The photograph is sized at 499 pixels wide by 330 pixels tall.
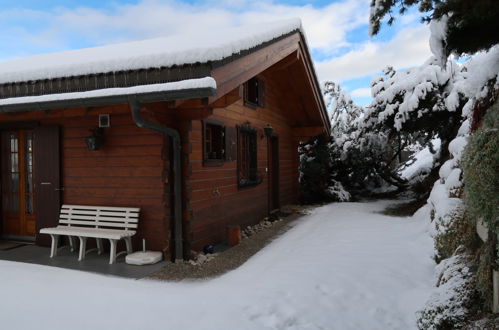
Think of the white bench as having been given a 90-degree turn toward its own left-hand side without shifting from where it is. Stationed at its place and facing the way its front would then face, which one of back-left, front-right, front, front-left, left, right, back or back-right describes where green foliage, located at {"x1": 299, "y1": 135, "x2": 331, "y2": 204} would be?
left

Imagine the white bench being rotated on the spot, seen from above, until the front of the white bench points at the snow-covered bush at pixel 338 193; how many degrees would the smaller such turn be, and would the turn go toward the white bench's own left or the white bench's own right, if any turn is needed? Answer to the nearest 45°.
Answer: approximately 180°

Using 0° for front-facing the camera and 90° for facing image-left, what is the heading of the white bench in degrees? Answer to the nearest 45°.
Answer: approximately 45°

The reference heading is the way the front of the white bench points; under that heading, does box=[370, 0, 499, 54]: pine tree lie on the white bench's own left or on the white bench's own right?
on the white bench's own left

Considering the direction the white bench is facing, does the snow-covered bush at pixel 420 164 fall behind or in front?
behind
